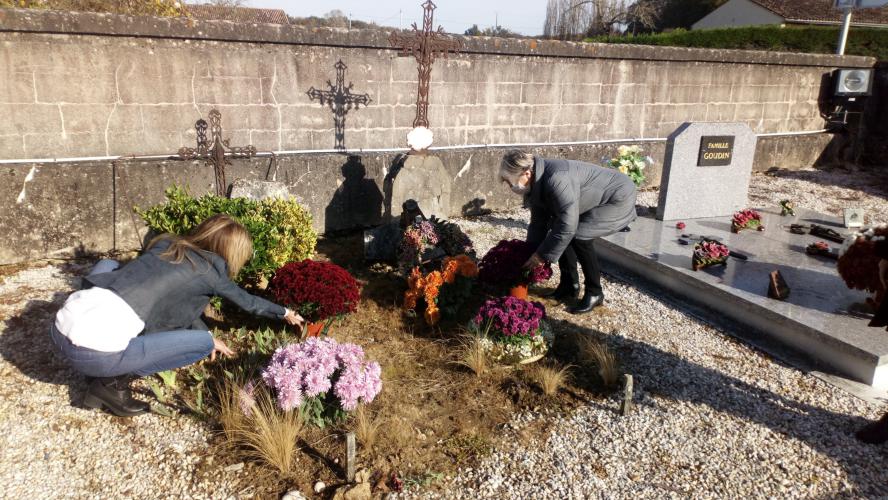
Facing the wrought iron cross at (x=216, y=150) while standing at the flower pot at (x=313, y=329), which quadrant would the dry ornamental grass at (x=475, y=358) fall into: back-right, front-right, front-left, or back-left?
back-right

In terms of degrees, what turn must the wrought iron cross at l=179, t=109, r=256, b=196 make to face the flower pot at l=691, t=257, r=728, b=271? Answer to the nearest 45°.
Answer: approximately 45° to its left

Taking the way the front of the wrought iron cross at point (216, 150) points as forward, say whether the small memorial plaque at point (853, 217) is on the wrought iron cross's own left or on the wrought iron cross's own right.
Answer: on the wrought iron cross's own left

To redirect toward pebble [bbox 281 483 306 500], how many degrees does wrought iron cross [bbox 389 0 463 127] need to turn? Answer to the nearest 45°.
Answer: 0° — it already faces it

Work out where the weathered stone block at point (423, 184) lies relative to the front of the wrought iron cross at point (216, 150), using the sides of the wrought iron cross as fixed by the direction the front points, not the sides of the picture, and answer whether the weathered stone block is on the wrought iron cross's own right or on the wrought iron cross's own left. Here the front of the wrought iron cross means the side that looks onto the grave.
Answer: on the wrought iron cross's own left

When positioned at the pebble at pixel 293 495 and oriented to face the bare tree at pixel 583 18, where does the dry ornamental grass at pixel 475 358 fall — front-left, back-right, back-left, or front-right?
front-right

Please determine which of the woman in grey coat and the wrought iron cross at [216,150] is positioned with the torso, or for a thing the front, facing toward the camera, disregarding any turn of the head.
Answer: the wrought iron cross

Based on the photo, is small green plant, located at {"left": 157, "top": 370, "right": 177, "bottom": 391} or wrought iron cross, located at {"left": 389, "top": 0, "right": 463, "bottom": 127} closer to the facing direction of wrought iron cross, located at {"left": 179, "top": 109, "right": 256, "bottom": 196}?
the small green plant

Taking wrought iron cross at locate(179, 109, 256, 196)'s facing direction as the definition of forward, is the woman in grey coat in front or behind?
in front

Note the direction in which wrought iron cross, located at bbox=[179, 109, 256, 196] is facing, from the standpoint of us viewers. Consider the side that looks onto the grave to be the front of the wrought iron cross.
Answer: facing the viewer

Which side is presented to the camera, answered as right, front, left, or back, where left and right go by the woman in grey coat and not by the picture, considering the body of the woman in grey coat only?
left

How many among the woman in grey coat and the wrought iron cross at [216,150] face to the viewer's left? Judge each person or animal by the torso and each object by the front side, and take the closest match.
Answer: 1

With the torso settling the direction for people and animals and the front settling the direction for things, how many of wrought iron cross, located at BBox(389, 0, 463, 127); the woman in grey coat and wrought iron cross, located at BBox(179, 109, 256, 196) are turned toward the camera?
2

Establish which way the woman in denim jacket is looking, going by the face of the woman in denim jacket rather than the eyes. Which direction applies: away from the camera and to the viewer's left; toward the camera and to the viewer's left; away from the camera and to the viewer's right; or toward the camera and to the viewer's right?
away from the camera and to the viewer's right

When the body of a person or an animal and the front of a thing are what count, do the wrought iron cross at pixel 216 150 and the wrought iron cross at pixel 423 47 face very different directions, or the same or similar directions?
same or similar directions

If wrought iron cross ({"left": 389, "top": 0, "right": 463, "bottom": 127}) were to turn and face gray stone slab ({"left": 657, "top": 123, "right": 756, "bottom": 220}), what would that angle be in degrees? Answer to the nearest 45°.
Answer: approximately 90° to its left
